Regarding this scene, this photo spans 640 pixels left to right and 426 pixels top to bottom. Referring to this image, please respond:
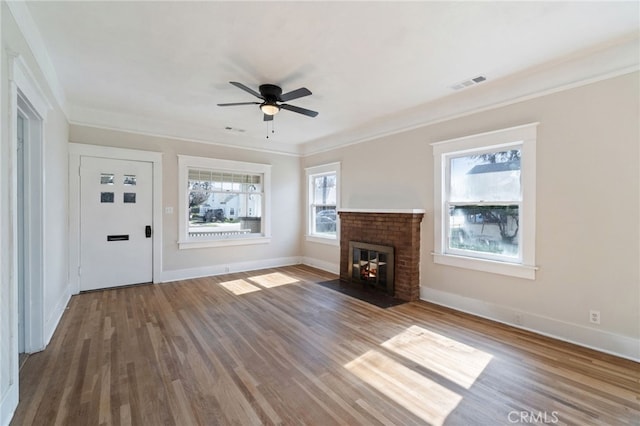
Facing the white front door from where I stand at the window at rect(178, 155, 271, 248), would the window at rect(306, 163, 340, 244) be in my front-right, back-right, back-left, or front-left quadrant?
back-left

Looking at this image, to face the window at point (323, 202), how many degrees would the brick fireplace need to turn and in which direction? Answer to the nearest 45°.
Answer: approximately 90° to its right

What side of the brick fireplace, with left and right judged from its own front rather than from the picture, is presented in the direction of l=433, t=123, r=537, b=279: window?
left

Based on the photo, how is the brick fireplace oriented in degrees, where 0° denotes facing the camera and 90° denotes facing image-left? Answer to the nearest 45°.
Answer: approximately 45°

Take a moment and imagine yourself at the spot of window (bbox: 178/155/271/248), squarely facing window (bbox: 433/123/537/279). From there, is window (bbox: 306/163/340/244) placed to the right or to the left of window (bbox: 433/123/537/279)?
left

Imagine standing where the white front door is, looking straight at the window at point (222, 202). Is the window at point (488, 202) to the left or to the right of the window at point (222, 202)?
right

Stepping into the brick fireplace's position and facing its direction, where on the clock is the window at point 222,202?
The window is roughly at 2 o'clock from the brick fireplace.
